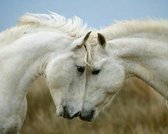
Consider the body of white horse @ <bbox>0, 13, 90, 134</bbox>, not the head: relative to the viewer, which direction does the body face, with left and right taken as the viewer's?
facing to the right of the viewer

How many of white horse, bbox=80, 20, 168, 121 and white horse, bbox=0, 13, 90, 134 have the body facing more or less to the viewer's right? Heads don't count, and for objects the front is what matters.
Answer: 1

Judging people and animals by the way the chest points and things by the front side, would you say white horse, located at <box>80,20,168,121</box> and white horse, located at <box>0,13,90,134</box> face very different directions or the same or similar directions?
very different directions

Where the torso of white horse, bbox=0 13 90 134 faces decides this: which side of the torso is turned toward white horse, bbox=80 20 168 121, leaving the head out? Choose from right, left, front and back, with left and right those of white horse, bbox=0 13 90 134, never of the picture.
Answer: front

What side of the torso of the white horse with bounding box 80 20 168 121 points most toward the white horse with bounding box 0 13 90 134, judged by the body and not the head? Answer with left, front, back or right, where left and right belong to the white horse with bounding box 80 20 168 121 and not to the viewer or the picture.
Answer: front

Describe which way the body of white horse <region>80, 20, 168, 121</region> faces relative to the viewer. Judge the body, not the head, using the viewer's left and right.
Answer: facing to the left of the viewer
